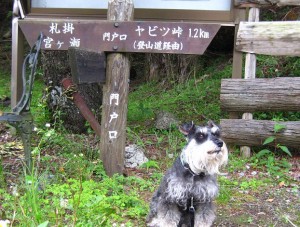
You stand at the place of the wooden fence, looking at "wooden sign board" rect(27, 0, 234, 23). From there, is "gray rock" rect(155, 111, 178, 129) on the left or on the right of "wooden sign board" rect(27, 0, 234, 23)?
right

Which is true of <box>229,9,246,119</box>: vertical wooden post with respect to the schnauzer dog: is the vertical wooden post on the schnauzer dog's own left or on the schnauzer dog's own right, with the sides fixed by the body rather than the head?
on the schnauzer dog's own left

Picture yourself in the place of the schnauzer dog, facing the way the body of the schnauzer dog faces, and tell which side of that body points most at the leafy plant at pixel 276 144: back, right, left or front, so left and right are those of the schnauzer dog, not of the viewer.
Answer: left

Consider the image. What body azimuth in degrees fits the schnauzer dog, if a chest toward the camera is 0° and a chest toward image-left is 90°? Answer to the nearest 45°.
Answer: approximately 315°

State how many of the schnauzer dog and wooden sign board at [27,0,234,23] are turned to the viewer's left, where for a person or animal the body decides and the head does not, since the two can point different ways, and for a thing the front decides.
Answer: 0

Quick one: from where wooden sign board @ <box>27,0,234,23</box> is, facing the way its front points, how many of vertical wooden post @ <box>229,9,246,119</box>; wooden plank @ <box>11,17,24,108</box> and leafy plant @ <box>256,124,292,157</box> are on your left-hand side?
2

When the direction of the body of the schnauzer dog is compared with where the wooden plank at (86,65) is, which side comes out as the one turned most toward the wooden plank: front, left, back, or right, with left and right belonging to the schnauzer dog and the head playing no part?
back

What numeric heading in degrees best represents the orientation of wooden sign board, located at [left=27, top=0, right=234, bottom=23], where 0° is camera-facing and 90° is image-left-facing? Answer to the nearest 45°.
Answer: approximately 0°

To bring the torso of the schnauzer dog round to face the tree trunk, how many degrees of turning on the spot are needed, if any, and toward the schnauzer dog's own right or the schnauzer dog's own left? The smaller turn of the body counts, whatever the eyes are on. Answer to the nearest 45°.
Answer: approximately 180°

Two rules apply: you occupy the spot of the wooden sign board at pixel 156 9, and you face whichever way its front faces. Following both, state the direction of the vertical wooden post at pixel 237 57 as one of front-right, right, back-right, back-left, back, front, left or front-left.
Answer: left
